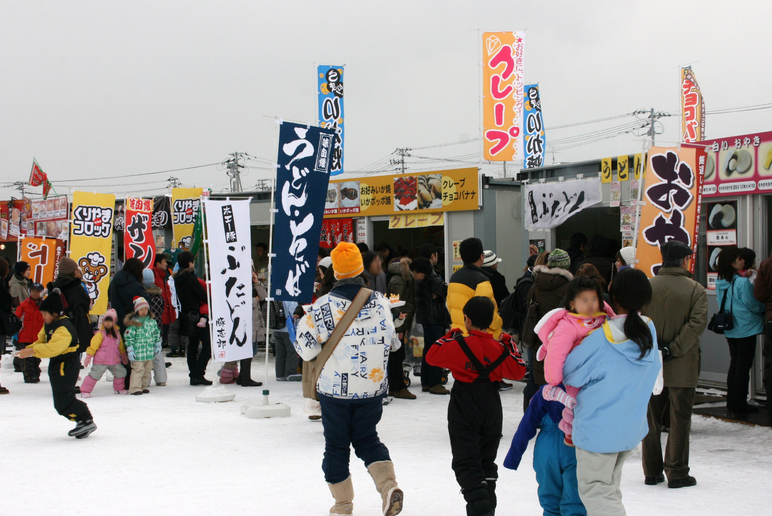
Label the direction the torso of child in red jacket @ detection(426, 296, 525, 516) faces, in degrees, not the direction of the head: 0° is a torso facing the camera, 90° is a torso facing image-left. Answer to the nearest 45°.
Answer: approximately 180°

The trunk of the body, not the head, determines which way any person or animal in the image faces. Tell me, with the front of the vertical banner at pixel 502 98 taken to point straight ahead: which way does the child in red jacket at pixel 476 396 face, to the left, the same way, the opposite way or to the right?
the opposite way

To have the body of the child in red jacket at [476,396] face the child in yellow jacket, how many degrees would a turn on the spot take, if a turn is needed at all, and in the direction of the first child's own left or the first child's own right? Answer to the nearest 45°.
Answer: approximately 45° to the first child's own left

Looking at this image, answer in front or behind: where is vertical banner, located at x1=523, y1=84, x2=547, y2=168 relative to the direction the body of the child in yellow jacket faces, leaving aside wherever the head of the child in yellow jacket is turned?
behind

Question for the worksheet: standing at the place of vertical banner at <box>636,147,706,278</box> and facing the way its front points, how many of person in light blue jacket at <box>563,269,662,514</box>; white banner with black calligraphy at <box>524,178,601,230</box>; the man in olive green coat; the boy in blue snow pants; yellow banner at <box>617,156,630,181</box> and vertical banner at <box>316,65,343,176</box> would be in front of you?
3

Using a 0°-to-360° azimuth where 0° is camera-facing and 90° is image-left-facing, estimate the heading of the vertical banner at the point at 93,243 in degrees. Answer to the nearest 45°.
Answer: approximately 0°

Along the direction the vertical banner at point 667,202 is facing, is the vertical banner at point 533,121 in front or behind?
behind
